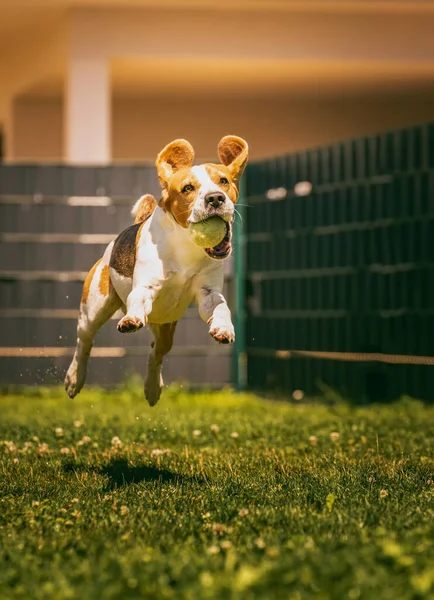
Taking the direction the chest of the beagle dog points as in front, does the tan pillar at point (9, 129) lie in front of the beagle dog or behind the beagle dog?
behind

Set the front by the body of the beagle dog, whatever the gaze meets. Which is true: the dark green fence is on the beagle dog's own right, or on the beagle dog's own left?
on the beagle dog's own left

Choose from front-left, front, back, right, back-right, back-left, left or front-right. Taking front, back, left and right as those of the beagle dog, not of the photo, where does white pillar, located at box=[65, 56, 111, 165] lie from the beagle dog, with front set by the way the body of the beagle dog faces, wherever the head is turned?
back-left

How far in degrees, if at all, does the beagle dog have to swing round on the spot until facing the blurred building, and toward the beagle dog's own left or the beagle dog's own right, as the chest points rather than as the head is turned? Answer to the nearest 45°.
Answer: approximately 135° to the beagle dog's own left

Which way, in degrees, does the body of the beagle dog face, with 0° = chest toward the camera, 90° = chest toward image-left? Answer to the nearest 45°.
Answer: approximately 315°
